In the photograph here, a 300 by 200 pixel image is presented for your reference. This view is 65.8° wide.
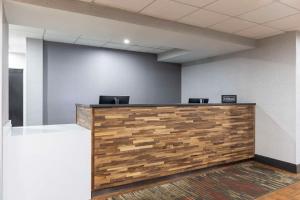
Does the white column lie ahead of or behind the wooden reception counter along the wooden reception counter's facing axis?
behind

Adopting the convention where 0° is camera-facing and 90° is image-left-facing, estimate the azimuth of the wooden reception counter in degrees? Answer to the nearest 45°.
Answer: approximately 315°
